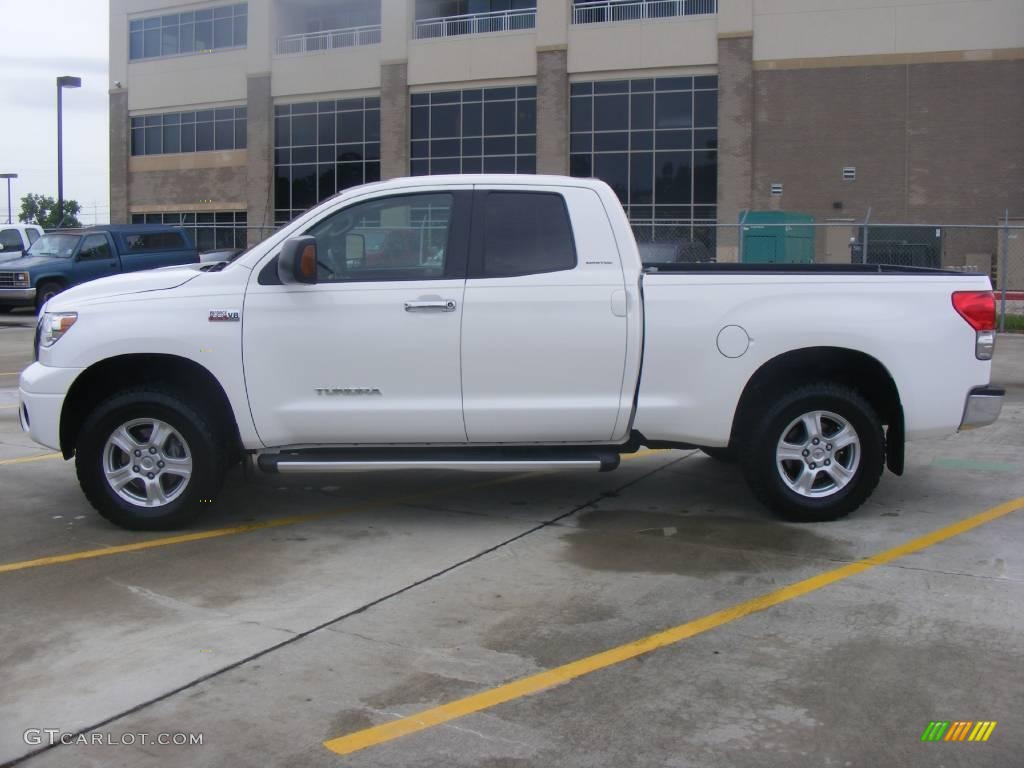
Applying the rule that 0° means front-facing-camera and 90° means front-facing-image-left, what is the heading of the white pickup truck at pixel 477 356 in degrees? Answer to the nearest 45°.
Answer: approximately 90°

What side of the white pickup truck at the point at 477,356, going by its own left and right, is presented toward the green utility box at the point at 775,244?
right
